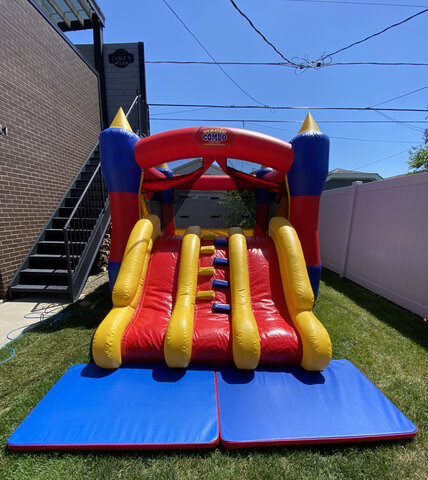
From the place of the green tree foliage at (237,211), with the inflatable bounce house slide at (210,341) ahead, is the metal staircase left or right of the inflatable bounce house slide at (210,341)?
right

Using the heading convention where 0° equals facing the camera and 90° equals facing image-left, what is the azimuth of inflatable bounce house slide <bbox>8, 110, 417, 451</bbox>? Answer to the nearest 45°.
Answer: approximately 0°

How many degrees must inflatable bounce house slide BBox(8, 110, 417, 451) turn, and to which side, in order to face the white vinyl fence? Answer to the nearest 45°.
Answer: approximately 135° to its left

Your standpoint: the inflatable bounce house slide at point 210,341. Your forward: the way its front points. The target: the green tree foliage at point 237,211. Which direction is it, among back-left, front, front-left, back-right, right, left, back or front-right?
back

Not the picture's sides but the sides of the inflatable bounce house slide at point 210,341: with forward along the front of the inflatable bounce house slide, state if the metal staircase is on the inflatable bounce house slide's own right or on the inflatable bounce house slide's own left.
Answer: on the inflatable bounce house slide's own right
